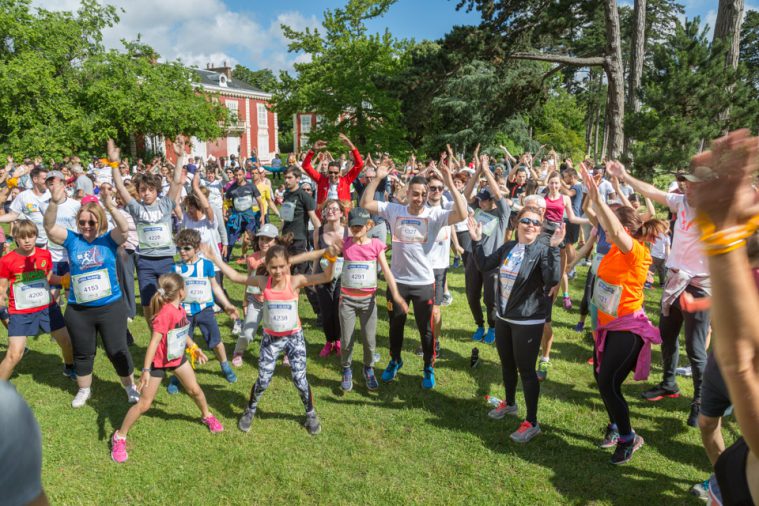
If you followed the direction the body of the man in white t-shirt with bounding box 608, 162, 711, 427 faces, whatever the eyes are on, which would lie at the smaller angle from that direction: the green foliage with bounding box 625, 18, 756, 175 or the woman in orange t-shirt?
the woman in orange t-shirt

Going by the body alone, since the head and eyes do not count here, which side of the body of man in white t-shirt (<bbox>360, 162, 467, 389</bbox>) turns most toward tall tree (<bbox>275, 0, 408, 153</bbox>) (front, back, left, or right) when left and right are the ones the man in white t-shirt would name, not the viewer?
back

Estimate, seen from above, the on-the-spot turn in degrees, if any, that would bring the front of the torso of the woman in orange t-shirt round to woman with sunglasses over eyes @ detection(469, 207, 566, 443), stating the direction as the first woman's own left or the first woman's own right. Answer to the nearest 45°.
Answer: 0° — they already face them

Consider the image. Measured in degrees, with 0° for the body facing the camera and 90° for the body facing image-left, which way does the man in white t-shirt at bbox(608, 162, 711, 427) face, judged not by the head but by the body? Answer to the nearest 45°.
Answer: approximately 45°

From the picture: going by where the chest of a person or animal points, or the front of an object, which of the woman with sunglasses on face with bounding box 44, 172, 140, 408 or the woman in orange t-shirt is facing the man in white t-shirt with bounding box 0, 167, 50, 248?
the woman in orange t-shirt

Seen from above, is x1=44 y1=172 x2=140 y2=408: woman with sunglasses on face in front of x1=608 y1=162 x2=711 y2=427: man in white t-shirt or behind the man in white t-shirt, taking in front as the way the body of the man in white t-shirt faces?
in front

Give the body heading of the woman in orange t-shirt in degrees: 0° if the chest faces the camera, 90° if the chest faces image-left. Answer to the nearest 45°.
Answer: approximately 90°

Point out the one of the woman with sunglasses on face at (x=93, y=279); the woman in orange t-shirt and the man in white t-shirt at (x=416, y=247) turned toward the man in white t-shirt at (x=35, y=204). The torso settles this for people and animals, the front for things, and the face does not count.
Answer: the woman in orange t-shirt

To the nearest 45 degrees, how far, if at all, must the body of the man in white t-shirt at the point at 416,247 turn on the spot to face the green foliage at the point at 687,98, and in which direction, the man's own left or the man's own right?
approximately 135° to the man's own left

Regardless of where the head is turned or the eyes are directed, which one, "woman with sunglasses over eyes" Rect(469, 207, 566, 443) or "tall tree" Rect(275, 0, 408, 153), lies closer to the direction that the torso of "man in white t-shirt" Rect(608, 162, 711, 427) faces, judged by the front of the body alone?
the woman with sunglasses over eyes
